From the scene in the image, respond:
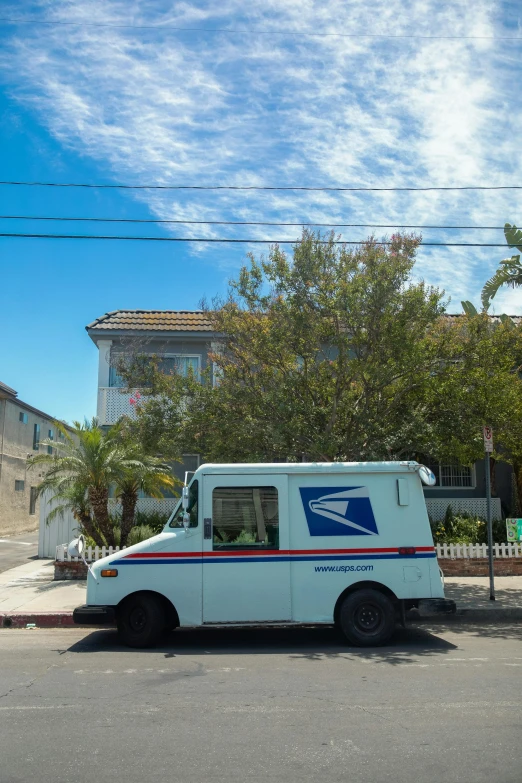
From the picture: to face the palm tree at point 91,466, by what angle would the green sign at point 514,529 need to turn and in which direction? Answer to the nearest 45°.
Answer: approximately 45° to its right

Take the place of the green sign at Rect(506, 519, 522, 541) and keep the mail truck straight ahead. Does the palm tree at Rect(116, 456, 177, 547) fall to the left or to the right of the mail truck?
right

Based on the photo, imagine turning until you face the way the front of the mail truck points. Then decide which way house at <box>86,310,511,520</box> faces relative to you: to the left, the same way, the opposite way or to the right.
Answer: to the left

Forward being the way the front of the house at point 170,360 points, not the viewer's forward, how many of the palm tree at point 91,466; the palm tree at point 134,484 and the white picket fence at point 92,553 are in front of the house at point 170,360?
3

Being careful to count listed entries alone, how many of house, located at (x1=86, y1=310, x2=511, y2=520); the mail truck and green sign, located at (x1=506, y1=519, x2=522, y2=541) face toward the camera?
2

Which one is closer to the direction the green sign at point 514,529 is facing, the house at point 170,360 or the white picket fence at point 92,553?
the white picket fence

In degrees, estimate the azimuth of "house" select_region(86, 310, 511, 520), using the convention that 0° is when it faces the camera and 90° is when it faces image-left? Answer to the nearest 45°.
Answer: approximately 0°

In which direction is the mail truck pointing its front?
to the viewer's left

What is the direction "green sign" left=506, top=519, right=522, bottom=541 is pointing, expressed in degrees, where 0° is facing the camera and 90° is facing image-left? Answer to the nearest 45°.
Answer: approximately 0°

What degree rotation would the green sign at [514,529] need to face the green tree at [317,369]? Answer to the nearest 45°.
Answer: approximately 45° to its right

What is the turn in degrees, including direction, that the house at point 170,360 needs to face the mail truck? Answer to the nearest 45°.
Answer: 0° — it already faces it

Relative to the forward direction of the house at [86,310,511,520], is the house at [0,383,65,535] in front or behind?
behind

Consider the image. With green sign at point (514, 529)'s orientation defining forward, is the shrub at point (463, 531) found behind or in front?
behind
